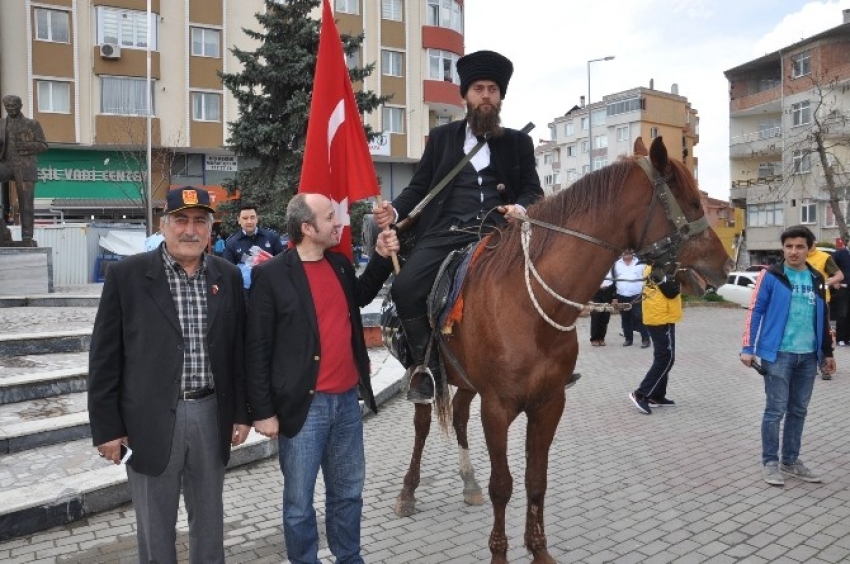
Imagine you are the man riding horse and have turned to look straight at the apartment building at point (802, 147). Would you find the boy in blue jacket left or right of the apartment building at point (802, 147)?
right

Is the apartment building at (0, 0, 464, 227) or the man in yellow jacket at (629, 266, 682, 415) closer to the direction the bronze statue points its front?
the man in yellow jacket

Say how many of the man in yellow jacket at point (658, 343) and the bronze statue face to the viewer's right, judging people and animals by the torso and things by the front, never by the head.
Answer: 1

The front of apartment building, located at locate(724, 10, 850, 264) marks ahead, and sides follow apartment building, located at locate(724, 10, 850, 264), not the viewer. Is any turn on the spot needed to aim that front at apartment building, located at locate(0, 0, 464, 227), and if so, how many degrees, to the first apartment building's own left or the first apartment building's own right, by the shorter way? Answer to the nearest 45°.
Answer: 0° — it already faces it

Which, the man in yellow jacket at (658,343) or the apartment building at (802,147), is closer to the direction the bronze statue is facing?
the man in yellow jacket

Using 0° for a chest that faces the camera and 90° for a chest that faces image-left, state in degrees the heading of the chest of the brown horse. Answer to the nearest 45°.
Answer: approximately 315°

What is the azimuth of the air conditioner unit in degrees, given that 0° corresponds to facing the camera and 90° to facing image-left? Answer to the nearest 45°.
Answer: approximately 0°

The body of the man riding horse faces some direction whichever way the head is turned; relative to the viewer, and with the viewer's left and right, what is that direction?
facing the viewer and to the right of the viewer
